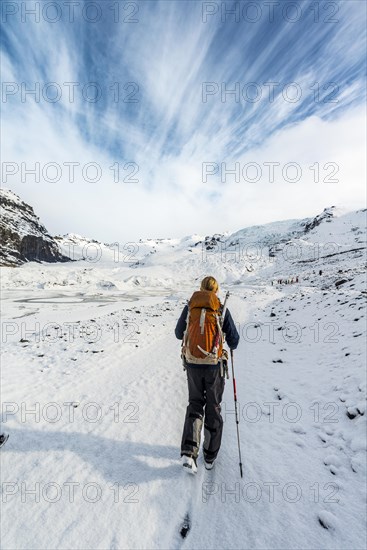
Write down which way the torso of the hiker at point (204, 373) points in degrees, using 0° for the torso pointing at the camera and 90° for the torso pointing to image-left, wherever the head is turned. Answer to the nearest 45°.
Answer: approximately 180°
